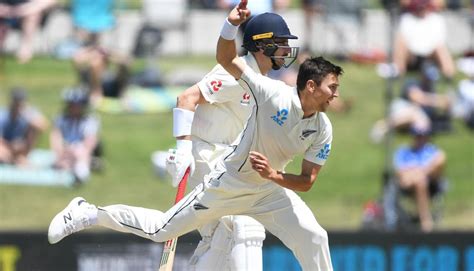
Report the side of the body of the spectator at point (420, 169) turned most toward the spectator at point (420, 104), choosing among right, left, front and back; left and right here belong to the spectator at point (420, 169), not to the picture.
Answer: back

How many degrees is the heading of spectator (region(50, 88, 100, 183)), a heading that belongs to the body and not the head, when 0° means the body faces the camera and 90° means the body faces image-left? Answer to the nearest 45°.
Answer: approximately 0°

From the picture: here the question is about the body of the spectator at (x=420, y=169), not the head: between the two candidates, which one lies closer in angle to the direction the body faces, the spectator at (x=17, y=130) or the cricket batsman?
the cricket batsman

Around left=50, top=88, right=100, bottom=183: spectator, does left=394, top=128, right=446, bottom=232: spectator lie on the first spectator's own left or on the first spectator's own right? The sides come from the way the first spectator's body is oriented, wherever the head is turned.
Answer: on the first spectator's own left

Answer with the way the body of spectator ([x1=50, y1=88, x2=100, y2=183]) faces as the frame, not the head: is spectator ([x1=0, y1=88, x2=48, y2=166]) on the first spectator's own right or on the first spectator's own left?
on the first spectator's own right

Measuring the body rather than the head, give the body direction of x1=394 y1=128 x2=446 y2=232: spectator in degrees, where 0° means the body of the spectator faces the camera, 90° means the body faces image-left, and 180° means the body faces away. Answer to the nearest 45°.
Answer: approximately 0°
